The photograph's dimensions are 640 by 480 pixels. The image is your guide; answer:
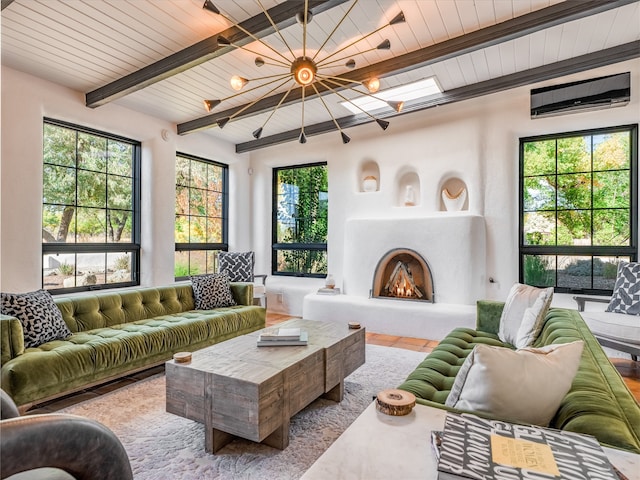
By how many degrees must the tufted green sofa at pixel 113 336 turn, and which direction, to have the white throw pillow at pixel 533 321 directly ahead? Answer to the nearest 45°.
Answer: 0° — it already faces it

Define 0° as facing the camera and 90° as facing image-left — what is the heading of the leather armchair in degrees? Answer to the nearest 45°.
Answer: approximately 270°

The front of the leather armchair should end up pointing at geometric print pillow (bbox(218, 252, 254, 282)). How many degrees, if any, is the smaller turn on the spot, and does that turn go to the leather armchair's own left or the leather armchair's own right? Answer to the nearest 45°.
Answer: approximately 45° to the leather armchair's own left

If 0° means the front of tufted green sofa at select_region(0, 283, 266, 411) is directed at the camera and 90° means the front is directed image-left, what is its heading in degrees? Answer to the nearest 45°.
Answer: approximately 315°

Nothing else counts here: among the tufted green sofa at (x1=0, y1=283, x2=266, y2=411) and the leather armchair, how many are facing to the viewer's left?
0

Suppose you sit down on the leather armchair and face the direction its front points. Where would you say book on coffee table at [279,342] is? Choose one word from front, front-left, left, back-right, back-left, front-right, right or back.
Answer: front-left

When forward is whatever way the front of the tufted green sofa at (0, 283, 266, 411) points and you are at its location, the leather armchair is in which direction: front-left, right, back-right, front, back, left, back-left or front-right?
front-right

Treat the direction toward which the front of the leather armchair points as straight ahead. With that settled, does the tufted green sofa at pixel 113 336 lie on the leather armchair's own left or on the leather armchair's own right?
on the leather armchair's own left
